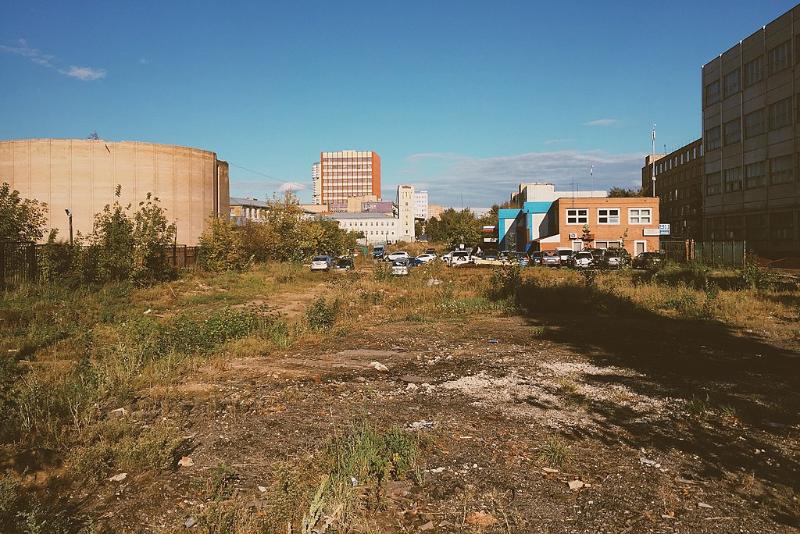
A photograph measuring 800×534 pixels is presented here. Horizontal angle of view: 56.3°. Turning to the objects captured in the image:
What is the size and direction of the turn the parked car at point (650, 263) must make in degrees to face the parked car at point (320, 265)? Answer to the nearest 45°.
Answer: approximately 45° to its right

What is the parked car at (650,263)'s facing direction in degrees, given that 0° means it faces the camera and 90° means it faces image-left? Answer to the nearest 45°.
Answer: approximately 45°

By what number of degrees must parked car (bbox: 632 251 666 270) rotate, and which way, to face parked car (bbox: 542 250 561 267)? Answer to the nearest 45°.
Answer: approximately 90° to its right

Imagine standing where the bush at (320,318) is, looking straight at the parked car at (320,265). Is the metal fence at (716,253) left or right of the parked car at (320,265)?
right

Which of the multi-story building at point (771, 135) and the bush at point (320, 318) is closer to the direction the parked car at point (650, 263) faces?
the bush
